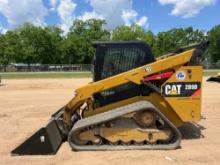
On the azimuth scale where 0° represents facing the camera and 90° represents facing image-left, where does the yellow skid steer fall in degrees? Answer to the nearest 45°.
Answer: approximately 90°
